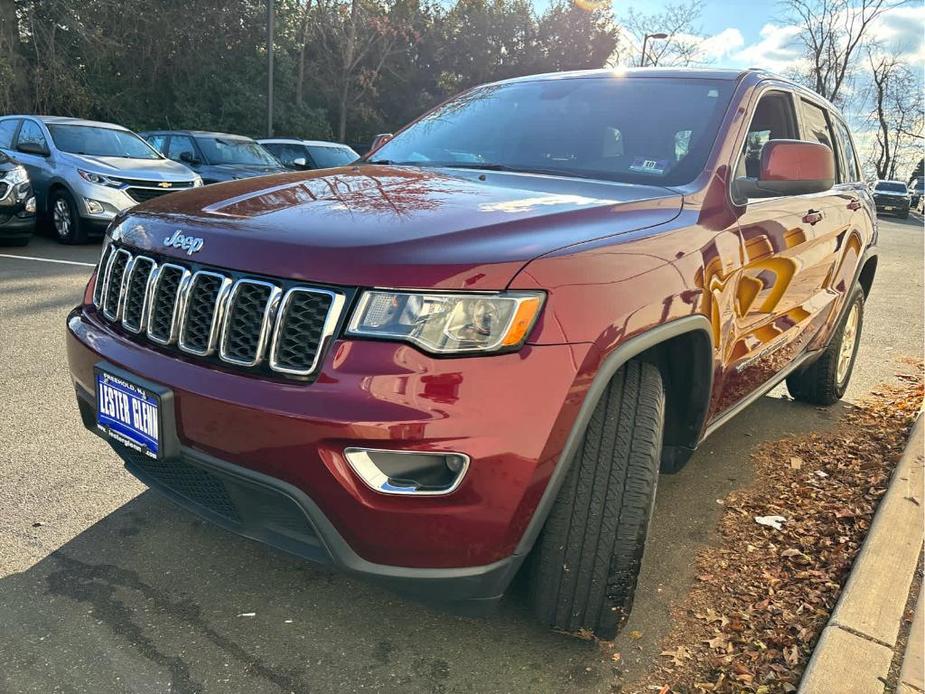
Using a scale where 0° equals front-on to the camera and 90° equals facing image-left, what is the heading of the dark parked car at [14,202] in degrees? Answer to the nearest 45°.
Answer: approximately 315°

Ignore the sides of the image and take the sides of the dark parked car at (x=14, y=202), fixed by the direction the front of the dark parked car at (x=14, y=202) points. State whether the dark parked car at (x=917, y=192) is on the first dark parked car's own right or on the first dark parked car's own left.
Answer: on the first dark parked car's own left

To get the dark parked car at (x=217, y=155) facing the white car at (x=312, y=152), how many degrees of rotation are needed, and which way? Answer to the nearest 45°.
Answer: approximately 90° to its left

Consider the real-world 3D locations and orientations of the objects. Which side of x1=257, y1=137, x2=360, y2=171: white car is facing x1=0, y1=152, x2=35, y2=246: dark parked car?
right

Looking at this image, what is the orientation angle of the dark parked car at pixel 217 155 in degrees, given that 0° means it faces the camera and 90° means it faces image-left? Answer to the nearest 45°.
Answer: approximately 315°

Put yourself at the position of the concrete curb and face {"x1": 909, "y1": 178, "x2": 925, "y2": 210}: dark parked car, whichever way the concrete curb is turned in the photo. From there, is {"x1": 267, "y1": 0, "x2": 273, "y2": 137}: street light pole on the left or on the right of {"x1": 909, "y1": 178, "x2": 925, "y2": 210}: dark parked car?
left
